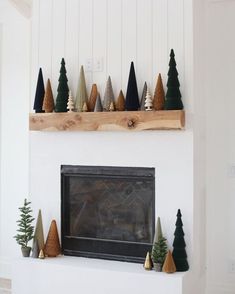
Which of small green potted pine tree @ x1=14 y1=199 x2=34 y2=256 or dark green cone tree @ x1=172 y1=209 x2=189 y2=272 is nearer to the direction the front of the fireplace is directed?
the dark green cone tree

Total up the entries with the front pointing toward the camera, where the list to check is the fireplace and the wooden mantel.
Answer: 2

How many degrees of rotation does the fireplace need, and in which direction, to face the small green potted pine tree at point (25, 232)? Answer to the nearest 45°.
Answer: approximately 90° to its right

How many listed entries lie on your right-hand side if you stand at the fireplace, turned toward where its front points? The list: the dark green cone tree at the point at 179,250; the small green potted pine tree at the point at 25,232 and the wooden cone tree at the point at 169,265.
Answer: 1
